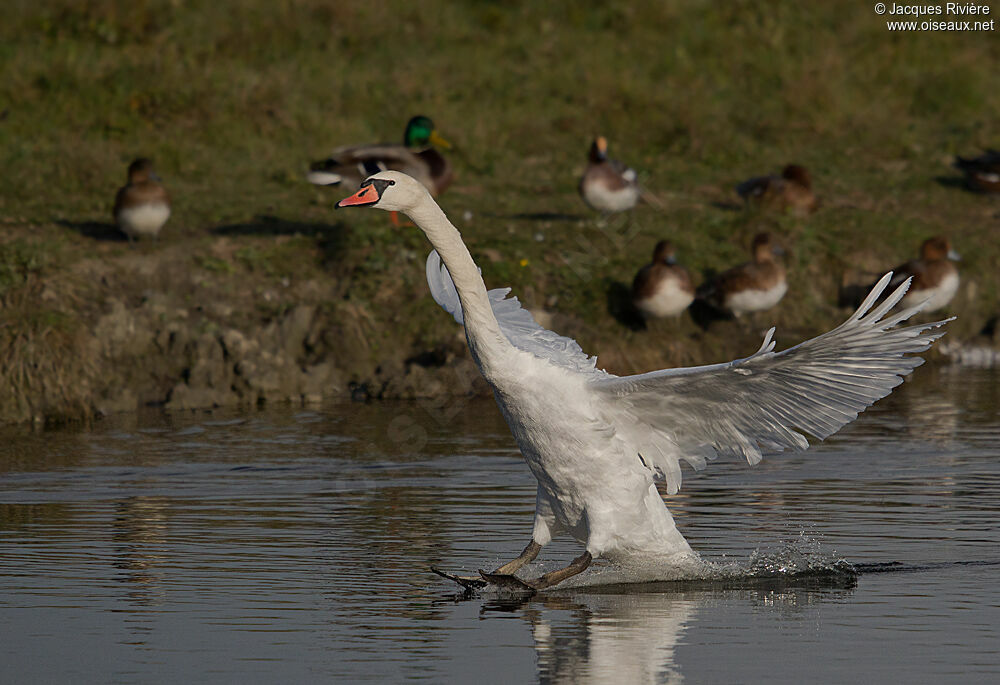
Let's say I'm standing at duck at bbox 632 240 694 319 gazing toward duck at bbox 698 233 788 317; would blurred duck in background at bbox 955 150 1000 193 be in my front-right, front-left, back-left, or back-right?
front-left

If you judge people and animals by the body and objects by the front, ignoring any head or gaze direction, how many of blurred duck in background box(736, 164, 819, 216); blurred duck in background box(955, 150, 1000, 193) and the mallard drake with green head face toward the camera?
0

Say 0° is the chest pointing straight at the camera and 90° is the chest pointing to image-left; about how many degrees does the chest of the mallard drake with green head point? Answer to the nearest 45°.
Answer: approximately 270°

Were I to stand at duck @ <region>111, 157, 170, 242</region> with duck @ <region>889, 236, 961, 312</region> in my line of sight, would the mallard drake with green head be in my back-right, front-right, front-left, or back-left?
front-left

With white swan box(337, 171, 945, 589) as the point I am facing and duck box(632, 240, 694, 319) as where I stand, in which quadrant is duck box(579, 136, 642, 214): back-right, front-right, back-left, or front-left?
back-right

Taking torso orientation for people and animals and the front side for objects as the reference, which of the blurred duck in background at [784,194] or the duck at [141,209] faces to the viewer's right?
the blurred duck in background

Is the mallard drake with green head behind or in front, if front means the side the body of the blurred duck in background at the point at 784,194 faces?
behind

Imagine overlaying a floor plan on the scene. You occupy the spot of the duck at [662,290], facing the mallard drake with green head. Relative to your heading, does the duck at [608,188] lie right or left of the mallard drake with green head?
right

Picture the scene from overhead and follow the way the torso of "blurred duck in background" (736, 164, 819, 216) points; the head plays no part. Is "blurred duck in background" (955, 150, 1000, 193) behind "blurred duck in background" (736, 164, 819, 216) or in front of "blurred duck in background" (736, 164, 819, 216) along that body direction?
in front

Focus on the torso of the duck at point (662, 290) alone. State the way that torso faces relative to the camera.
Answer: toward the camera

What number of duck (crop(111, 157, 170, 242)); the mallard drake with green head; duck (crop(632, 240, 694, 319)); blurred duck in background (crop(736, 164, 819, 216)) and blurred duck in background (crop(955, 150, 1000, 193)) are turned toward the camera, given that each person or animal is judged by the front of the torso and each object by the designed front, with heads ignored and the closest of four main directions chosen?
2

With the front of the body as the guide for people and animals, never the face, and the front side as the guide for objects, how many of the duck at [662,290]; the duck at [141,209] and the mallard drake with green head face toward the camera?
2

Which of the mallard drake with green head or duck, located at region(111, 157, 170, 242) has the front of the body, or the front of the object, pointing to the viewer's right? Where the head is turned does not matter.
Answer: the mallard drake with green head

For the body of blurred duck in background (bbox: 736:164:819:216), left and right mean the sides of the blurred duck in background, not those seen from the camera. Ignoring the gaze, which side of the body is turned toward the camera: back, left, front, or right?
right

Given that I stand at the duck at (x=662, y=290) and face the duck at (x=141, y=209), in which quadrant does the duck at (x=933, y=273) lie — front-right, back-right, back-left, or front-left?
back-right

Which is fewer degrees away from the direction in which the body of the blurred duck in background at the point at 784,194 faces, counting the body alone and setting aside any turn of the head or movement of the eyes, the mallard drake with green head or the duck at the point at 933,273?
the duck
